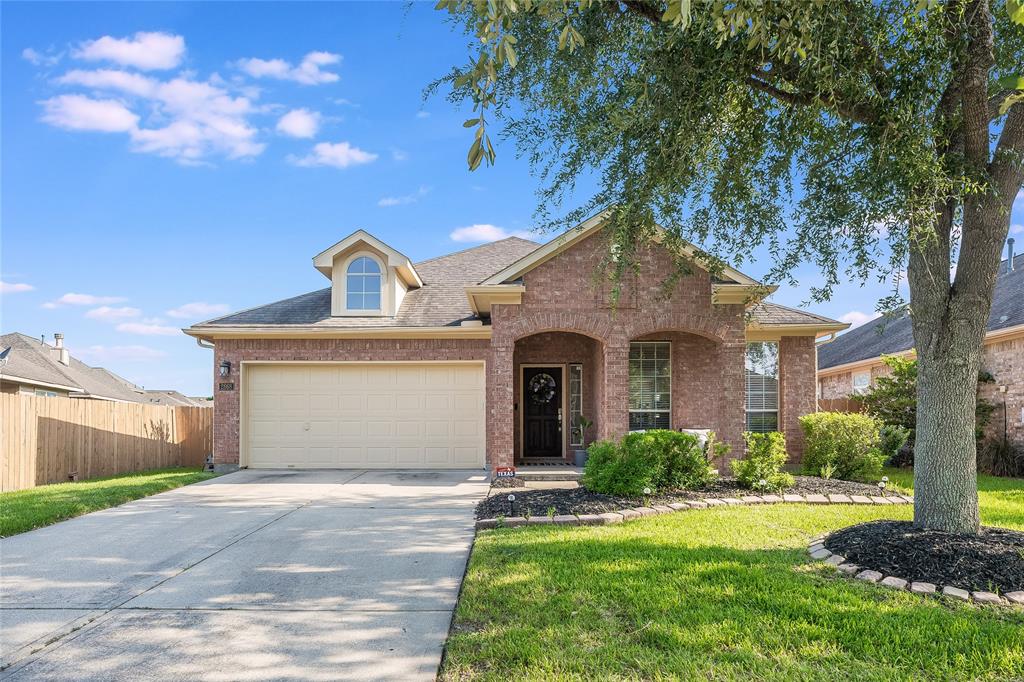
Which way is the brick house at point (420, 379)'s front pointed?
toward the camera

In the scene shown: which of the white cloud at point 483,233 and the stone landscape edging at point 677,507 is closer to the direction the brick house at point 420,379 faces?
the stone landscape edging

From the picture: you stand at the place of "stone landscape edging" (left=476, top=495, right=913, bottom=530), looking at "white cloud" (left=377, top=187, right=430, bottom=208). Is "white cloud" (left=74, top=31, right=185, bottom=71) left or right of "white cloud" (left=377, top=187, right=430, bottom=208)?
left

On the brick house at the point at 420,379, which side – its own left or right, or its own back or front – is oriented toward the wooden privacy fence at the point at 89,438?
right

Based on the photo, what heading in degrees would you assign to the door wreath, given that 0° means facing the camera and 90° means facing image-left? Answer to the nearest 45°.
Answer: approximately 0°

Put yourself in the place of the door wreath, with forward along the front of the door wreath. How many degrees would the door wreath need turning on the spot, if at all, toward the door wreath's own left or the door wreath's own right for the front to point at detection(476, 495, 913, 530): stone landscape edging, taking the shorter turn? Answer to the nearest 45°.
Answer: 0° — it already faces it

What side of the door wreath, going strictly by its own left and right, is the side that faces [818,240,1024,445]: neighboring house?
left

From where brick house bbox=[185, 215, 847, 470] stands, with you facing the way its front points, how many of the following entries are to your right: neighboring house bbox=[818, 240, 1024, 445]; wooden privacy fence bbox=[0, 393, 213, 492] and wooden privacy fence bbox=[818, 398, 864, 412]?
1

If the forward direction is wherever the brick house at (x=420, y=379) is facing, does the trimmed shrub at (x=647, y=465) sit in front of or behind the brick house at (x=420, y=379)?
in front

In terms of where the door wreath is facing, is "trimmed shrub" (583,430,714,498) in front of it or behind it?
in front
